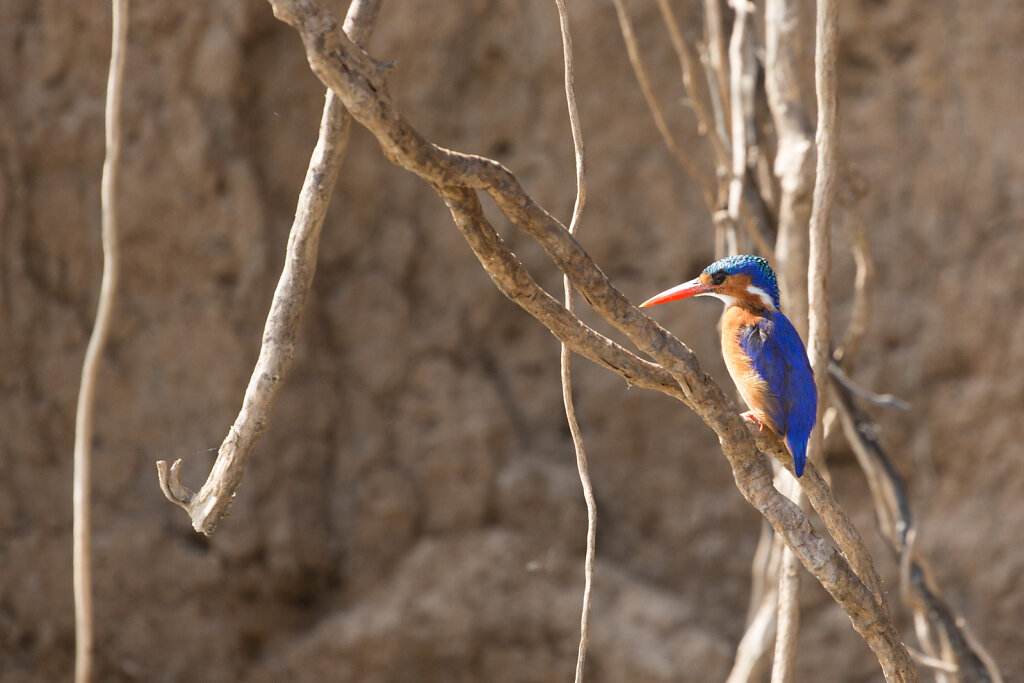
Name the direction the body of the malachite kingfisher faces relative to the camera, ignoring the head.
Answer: to the viewer's left

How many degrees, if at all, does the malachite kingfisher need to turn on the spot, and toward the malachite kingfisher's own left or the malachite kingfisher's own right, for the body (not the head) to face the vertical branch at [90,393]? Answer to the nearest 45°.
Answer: approximately 45° to the malachite kingfisher's own left
